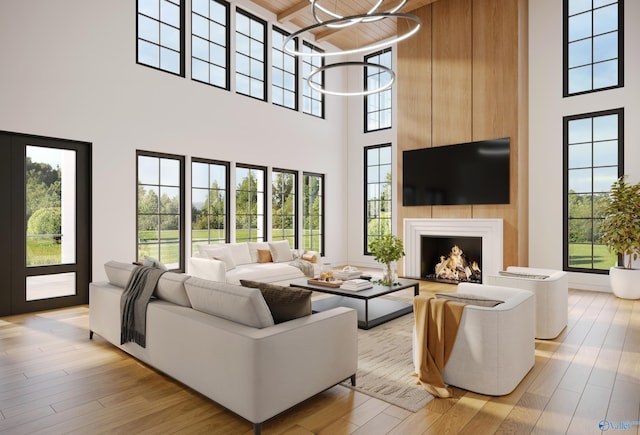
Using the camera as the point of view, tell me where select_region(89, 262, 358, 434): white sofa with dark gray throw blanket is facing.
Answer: facing away from the viewer and to the right of the viewer

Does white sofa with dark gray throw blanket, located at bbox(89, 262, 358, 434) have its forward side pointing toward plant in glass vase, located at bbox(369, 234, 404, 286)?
yes

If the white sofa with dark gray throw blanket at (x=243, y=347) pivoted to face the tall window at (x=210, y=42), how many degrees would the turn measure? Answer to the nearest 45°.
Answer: approximately 45° to its left

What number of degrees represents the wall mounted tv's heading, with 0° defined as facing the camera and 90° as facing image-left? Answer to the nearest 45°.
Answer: approximately 45°

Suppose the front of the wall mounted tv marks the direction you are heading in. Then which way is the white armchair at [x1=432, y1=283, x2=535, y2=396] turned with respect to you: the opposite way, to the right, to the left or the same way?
to the right

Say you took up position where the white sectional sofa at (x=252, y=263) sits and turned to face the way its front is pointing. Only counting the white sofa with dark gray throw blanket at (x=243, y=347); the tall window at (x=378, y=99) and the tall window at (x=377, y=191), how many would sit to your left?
2

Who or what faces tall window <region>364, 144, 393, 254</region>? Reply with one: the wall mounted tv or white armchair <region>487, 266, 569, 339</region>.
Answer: the white armchair

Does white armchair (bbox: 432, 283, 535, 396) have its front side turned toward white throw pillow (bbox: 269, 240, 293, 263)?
yes
